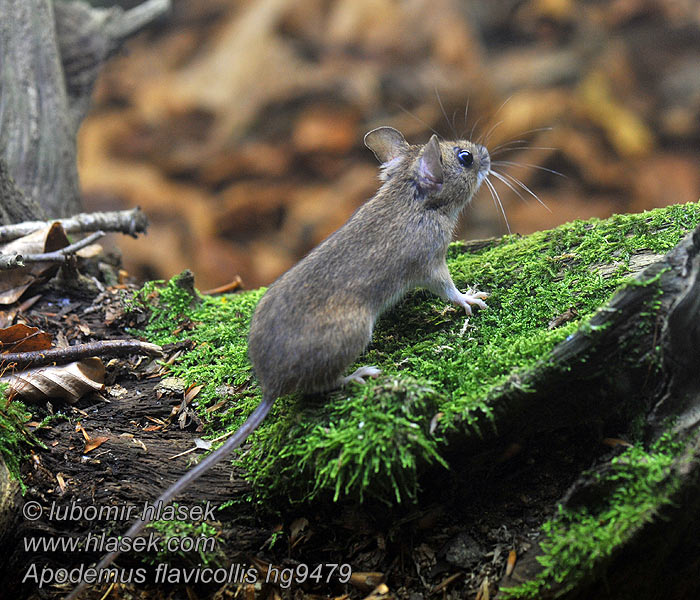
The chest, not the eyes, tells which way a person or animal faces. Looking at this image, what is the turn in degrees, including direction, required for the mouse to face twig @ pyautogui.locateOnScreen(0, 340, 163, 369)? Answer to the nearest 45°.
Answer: approximately 135° to its left

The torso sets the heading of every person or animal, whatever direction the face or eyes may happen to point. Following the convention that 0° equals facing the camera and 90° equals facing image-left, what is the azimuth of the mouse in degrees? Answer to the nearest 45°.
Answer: approximately 225°

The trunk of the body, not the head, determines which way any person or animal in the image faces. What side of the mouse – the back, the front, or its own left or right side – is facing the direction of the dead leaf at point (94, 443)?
back

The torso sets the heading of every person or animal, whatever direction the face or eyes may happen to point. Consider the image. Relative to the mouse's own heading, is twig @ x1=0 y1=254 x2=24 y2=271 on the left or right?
on its left

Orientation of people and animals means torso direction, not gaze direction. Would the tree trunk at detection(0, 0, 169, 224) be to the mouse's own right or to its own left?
on its left

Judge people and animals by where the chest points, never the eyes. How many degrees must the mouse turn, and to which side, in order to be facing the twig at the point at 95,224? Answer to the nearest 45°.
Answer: approximately 90° to its left

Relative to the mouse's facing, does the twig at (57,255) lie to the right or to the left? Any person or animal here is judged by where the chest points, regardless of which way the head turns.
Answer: on its left

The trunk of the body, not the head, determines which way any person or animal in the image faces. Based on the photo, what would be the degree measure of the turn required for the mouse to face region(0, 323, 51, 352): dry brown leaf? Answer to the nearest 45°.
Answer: approximately 135° to its left
